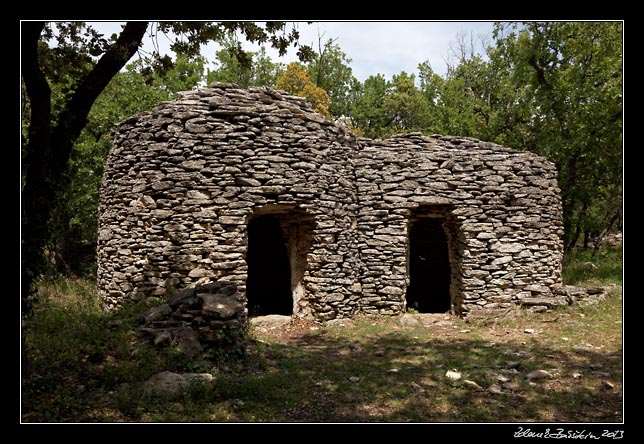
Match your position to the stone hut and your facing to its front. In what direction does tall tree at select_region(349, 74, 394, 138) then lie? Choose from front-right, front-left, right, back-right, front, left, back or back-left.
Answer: back

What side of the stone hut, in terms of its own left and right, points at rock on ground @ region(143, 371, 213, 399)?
front

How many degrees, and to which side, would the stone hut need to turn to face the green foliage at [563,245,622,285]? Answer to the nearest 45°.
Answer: approximately 135° to its left

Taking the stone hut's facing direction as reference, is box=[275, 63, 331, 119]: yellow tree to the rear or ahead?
to the rear

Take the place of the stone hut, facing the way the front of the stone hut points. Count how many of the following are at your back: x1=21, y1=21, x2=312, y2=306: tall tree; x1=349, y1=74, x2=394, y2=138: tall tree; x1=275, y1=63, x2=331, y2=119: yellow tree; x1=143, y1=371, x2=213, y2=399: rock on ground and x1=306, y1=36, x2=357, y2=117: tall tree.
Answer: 3

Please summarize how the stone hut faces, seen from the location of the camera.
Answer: facing the viewer

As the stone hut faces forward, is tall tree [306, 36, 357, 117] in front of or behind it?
behind

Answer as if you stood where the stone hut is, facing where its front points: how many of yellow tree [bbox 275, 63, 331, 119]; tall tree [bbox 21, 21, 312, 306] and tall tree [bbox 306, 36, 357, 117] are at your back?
2
